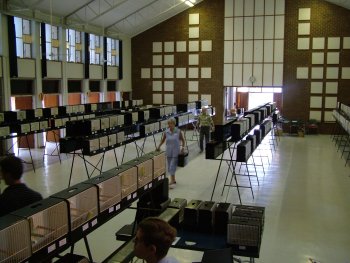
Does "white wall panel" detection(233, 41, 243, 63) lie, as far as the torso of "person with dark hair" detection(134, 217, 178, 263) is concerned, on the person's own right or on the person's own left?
on the person's own right

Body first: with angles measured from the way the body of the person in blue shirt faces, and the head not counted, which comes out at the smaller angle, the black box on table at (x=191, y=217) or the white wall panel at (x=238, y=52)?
the black box on table

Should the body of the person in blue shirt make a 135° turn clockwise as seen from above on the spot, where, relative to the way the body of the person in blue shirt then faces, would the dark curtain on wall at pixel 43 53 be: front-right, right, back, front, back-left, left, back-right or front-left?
front

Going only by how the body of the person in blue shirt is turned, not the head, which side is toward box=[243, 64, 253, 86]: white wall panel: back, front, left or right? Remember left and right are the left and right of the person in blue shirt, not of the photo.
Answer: back

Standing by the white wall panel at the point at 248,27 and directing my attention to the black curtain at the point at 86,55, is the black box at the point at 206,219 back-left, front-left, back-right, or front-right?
front-left

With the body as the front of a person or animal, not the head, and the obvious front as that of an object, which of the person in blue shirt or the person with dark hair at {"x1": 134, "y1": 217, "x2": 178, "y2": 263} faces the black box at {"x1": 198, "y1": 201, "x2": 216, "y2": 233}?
the person in blue shirt

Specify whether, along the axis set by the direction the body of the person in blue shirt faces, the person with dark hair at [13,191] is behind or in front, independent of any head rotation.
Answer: in front

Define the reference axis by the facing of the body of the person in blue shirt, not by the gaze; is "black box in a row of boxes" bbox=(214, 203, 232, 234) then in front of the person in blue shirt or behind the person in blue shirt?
in front

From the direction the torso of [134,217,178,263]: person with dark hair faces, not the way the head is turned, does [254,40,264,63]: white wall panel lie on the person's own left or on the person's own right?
on the person's own right

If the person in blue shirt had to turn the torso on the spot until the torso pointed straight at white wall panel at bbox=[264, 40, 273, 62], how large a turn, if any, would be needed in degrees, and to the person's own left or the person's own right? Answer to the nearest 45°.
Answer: approximately 135° to the person's own left

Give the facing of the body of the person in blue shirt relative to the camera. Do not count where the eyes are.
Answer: toward the camera

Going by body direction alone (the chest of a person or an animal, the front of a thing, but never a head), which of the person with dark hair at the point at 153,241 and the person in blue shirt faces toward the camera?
the person in blue shirt
